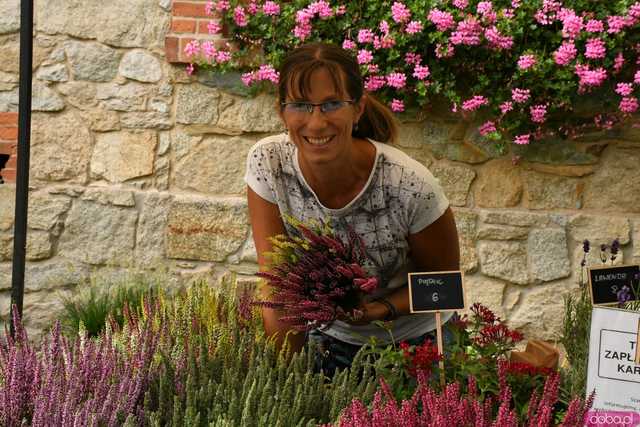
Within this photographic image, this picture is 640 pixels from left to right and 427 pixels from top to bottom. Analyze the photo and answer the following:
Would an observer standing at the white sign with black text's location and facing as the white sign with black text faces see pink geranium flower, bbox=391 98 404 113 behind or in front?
behind

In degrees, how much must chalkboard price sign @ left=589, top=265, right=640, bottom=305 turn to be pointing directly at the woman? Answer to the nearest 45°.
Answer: approximately 90° to its right

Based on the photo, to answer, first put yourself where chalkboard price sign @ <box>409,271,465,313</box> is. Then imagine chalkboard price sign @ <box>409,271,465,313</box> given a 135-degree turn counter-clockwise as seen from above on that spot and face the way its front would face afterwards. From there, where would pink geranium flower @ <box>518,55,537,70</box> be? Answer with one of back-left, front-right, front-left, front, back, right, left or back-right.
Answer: front-left

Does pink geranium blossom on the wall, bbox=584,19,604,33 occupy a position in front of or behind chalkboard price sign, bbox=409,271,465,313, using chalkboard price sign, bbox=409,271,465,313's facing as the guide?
behind

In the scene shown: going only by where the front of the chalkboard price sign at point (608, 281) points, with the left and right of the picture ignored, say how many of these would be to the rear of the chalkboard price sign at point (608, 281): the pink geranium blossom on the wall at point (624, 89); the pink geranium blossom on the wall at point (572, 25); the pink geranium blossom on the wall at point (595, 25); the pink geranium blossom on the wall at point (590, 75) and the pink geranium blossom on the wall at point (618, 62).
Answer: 5
